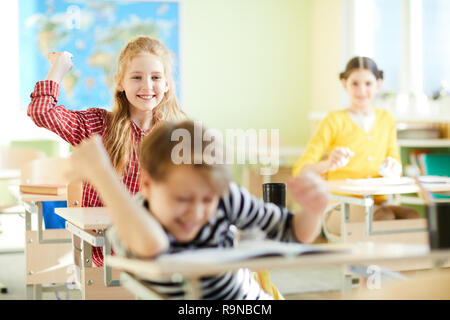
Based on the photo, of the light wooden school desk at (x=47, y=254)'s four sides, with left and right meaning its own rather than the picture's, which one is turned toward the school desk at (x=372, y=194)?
left

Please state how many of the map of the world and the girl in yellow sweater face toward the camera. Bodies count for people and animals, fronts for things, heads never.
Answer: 2

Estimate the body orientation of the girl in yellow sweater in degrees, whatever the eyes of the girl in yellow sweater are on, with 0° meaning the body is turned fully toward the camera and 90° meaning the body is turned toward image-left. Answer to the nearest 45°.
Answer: approximately 0°

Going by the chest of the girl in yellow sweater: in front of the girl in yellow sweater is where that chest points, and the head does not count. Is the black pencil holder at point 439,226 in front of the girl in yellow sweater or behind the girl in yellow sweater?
in front

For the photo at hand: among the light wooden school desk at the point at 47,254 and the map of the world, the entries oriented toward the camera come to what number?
2

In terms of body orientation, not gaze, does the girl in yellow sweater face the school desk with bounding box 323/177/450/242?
yes

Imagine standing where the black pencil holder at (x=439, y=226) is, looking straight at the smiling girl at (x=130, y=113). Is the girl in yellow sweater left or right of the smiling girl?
right

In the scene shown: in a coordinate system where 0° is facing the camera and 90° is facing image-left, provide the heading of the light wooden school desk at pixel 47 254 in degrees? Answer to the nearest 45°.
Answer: approximately 0°
